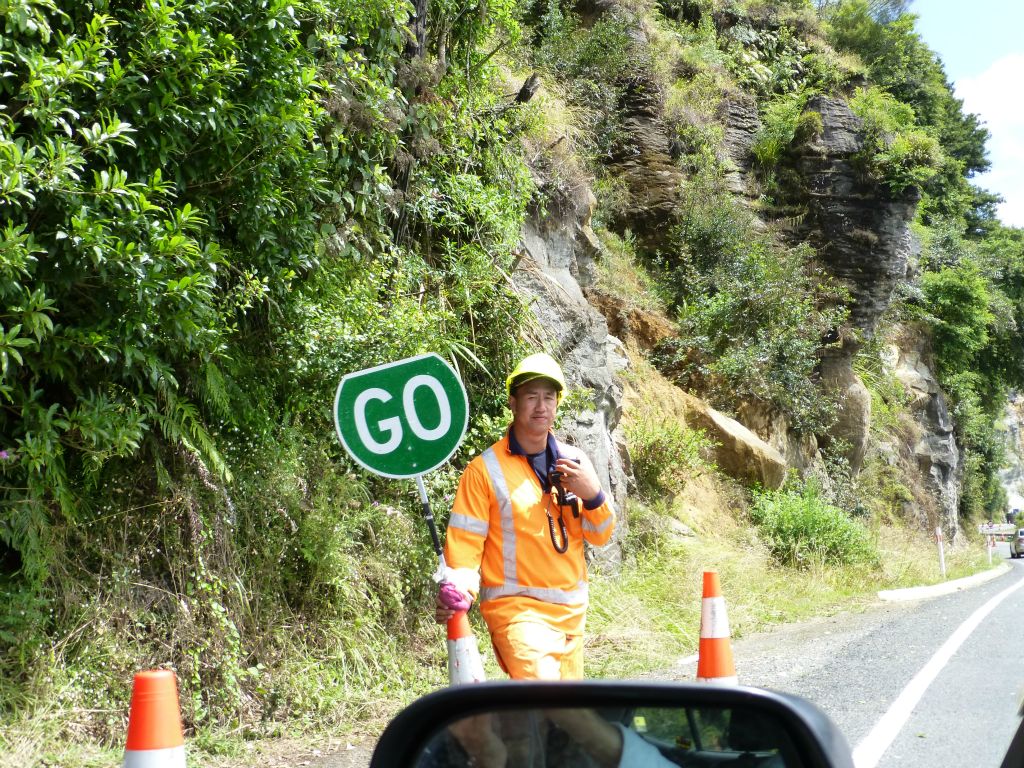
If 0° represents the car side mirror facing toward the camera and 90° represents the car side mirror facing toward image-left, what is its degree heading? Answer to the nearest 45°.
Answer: approximately 0°

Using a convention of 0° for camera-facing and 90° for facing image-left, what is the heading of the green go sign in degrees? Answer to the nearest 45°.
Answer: approximately 0°

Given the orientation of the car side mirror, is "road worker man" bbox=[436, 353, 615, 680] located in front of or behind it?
behind

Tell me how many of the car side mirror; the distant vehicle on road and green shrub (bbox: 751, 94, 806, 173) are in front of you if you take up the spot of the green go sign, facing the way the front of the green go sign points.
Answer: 1

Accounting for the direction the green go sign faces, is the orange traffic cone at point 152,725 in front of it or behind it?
in front

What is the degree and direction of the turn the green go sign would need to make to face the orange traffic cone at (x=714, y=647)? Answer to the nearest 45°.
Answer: approximately 90° to its left

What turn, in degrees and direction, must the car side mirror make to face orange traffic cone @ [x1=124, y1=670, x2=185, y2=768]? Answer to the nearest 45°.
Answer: approximately 135° to its right

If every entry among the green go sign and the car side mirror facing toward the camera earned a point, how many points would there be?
2

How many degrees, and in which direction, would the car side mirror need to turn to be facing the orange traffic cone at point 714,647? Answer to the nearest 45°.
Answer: approximately 180°

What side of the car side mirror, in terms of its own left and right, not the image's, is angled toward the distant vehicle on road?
back
